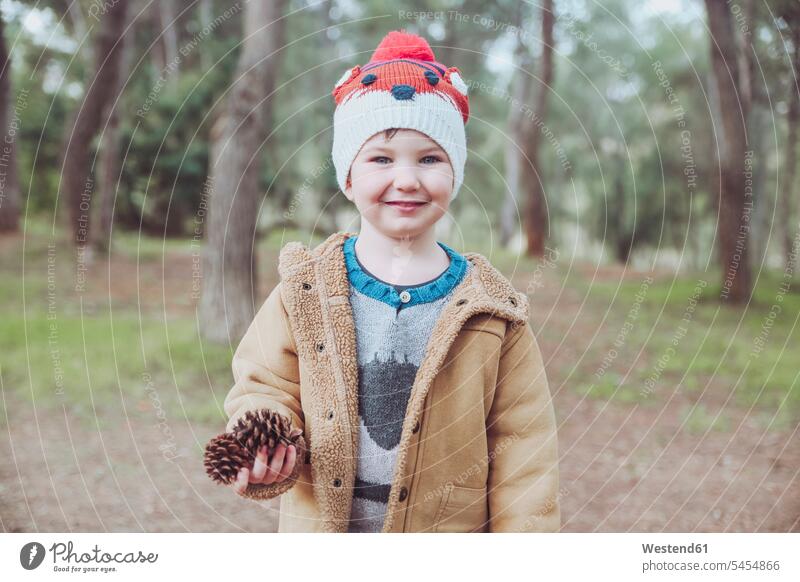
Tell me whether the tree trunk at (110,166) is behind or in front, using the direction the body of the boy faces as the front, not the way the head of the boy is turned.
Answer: behind

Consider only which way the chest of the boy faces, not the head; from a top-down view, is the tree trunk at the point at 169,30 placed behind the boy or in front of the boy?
behind

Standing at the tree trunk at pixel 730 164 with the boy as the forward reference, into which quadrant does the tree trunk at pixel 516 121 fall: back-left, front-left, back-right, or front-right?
back-right

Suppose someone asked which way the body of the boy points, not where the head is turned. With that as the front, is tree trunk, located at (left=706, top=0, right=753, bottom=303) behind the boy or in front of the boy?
behind

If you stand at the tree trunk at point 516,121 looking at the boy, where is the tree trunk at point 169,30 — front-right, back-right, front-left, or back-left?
back-right

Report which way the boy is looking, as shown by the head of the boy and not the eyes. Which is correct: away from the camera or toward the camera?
toward the camera

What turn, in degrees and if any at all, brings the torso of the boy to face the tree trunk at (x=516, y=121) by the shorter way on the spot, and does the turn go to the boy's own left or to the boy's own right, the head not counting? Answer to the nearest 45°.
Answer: approximately 180°

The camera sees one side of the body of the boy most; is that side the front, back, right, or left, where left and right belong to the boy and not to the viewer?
front

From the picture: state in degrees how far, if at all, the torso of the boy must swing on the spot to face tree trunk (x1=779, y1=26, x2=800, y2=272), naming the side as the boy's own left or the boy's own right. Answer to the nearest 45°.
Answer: approximately 135° to the boy's own left

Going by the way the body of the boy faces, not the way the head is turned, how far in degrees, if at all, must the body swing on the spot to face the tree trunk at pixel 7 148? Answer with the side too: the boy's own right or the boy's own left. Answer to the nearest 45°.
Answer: approximately 135° to the boy's own right

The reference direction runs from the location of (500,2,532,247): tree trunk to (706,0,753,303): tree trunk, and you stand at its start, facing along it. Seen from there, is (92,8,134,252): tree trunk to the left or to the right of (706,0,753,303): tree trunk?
right
